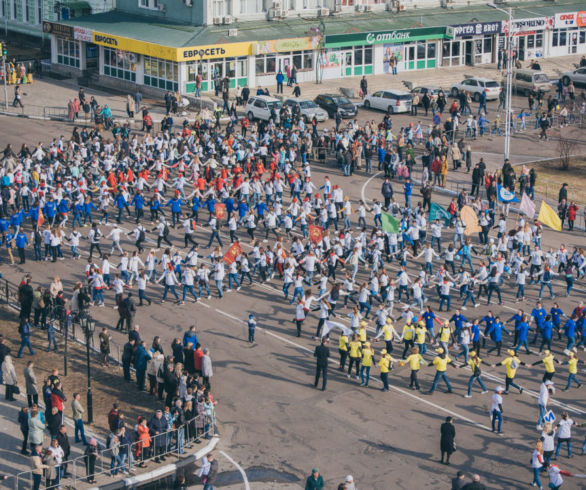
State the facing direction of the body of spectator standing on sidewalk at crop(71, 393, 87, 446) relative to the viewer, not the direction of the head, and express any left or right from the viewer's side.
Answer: facing to the right of the viewer

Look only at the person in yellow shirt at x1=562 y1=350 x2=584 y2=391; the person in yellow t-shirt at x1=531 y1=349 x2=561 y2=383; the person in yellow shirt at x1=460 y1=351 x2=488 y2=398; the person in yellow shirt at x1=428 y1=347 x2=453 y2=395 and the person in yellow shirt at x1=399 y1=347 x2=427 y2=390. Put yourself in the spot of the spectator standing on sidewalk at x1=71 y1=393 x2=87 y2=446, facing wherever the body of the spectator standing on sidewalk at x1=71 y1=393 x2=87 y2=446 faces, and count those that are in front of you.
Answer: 5

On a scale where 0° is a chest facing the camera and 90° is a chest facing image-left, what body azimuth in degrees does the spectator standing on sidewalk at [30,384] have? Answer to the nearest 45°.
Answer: approximately 225°

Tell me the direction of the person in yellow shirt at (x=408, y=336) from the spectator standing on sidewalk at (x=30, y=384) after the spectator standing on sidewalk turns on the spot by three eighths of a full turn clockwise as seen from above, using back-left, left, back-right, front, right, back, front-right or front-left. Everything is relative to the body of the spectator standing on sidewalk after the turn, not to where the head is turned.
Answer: left

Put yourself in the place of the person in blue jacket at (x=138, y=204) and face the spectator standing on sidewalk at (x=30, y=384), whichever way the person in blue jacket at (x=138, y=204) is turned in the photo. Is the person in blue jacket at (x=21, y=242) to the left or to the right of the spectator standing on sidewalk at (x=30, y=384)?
right

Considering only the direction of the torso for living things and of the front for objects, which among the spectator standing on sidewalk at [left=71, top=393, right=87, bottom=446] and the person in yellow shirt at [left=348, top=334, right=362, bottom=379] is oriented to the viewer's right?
the spectator standing on sidewalk

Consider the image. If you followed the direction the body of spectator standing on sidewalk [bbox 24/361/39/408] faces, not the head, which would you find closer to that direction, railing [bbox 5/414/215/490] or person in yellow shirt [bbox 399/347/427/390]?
the person in yellow shirt

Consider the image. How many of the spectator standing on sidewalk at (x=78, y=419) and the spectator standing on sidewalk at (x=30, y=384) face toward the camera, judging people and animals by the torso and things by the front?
0

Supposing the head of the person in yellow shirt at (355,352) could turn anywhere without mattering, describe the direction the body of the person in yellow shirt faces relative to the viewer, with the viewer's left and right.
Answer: facing away from the viewer

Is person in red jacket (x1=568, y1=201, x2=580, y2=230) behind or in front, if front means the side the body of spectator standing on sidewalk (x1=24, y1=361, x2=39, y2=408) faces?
in front

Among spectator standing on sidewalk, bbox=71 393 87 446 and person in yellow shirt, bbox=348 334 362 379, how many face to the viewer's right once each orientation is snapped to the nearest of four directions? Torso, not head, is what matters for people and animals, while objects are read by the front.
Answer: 1
